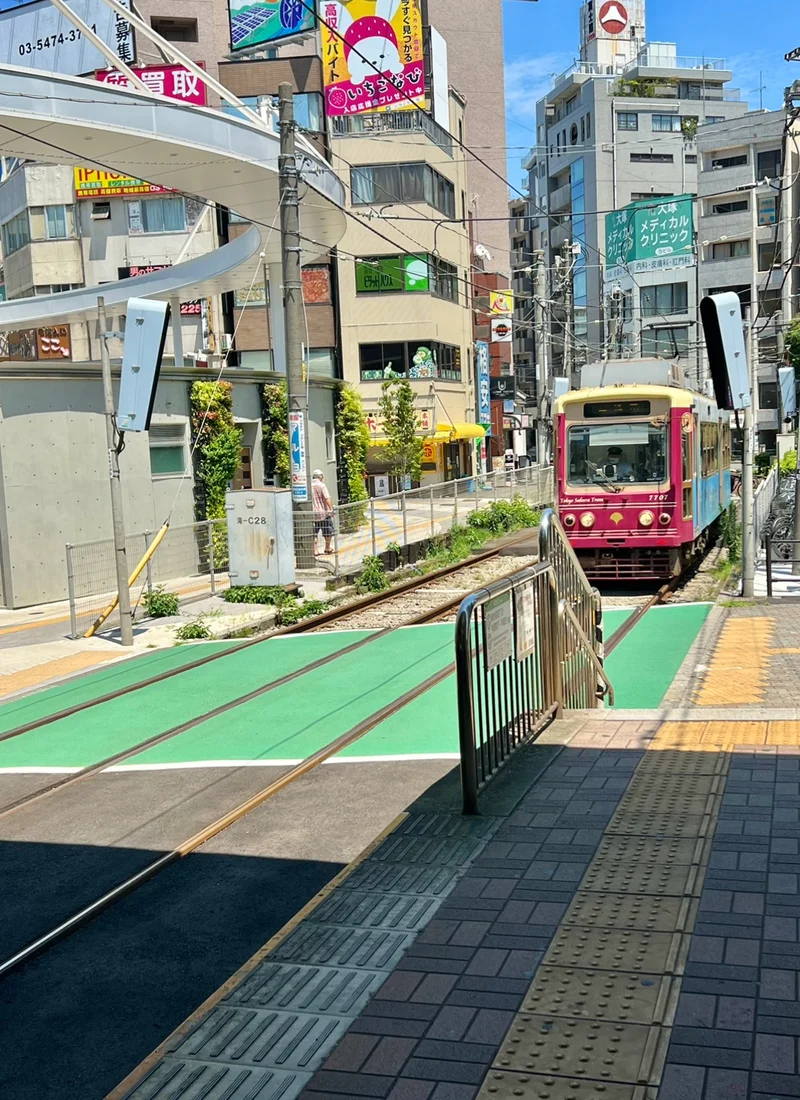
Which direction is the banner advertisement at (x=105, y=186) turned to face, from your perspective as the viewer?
facing the viewer

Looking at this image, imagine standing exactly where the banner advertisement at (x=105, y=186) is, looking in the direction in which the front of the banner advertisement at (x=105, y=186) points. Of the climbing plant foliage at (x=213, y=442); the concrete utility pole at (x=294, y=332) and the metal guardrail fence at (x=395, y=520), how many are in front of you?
3

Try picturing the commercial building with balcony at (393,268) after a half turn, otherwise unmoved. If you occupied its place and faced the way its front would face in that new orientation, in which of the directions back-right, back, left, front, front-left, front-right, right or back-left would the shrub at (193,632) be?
back

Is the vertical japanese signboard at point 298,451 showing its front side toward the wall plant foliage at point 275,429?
no

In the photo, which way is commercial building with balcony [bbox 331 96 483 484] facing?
toward the camera

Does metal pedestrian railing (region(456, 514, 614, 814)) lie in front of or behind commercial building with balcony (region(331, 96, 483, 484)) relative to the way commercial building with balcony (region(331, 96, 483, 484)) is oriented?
in front

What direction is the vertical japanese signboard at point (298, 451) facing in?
toward the camera

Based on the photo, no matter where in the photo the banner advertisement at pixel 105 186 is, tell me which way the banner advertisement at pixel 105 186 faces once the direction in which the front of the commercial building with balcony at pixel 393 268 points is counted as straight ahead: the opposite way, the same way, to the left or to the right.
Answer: the same way

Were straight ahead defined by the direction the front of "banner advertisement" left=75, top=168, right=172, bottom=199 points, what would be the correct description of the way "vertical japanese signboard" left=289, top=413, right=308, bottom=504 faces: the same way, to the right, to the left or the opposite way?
the same way

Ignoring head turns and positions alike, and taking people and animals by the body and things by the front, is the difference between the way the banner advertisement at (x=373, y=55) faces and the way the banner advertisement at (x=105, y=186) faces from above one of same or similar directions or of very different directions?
same or similar directions

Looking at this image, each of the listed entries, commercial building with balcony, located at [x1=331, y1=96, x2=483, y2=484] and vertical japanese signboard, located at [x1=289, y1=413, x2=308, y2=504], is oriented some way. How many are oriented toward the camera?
2

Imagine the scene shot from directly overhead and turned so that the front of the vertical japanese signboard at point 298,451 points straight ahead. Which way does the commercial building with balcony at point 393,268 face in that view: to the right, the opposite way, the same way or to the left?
the same way

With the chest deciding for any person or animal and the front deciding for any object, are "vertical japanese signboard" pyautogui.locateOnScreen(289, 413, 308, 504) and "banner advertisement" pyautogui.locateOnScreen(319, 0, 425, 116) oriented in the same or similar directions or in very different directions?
same or similar directions

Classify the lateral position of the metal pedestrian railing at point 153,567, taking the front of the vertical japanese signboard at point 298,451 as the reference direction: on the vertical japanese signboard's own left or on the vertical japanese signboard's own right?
on the vertical japanese signboard's own right

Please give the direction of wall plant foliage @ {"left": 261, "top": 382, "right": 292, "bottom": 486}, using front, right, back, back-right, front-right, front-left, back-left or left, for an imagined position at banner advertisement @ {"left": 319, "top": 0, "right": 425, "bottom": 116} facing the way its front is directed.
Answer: front

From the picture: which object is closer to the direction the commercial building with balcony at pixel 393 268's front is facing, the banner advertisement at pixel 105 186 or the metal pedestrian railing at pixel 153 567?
the metal pedestrian railing
